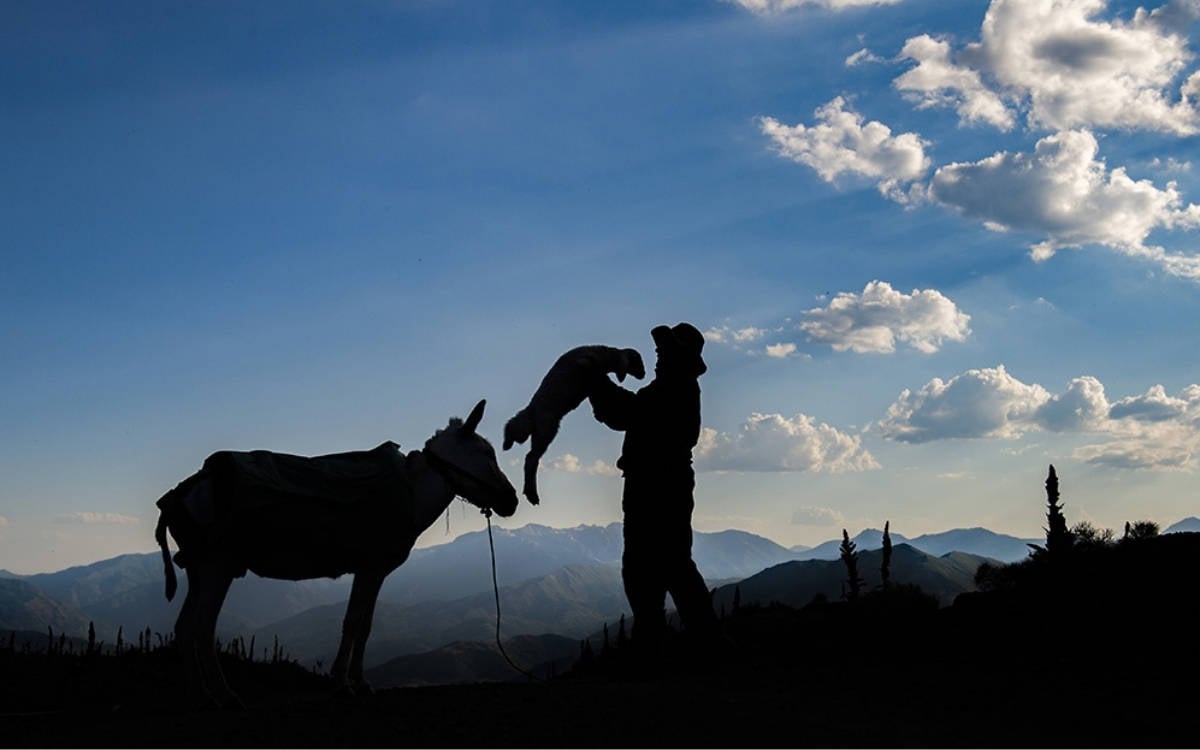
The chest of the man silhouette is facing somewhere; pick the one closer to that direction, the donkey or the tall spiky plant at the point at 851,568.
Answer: the donkey

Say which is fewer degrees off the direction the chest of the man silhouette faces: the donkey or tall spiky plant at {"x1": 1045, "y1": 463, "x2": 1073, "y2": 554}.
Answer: the donkey

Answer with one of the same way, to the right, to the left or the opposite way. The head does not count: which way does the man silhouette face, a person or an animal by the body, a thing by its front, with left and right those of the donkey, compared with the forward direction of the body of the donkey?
the opposite way

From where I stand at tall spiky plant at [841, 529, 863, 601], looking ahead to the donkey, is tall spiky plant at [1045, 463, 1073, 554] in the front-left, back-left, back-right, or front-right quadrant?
back-left

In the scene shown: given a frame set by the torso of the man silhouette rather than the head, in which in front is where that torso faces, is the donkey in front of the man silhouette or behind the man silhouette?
in front

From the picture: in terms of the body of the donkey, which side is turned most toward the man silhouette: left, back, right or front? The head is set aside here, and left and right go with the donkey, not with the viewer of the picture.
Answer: front

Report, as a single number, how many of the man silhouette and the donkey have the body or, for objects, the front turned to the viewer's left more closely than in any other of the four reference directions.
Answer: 1

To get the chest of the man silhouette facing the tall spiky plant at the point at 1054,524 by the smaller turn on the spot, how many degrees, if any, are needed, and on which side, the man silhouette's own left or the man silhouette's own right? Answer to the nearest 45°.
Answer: approximately 135° to the man silhouette's own right

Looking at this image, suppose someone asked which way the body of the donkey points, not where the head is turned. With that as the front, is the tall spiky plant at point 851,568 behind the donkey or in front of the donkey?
in front

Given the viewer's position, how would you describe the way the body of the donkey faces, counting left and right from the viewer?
facing to the right of the viewer

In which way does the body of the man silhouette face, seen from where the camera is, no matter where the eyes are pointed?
to the viewer's left
